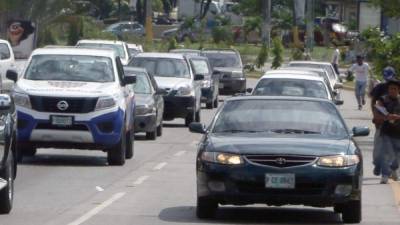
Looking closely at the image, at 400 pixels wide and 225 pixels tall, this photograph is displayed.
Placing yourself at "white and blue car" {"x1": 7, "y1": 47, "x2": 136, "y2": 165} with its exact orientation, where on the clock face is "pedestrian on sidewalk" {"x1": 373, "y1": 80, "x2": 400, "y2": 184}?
The pedestrian on sidewalk is roughly at 10 o'clock from the white and blue car.

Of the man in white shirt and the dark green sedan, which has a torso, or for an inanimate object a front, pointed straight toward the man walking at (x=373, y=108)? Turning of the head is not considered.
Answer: the man in white shirt

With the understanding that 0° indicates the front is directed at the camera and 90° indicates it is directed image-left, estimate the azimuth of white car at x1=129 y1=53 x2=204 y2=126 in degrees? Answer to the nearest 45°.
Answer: approximately 0°

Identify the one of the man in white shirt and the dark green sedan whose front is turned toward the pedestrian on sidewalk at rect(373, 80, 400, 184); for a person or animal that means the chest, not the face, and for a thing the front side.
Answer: the man in white shirt

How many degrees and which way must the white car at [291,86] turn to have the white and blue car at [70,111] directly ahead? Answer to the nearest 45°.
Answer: approximately 45° to its right

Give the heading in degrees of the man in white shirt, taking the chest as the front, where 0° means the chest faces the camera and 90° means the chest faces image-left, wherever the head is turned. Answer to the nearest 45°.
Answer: approximately 0°

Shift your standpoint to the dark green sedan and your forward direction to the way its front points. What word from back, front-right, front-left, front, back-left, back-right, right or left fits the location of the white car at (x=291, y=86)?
back

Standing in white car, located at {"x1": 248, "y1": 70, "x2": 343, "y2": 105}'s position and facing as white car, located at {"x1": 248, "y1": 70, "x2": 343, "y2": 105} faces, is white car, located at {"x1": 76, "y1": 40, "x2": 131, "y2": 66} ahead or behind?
behind
